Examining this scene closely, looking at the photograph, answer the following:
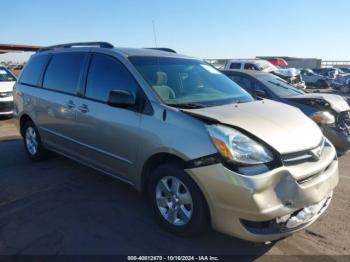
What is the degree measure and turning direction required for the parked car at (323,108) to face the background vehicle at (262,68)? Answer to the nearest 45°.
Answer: approximately 135° to its left

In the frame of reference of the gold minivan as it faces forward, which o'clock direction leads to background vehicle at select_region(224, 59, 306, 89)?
The background vehicle is roughly at 8 o'clock from the gold minivan.

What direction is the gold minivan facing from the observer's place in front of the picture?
facing the viewer and to the right of the viewer

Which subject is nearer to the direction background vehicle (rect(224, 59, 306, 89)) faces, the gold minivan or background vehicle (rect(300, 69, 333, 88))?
the gold minivan

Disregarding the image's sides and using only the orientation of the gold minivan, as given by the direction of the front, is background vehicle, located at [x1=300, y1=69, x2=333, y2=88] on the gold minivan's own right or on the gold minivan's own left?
on the gold minivan's own left

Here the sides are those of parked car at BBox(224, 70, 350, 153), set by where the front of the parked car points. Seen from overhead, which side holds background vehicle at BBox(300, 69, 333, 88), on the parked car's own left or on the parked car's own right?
on the parked car's own left

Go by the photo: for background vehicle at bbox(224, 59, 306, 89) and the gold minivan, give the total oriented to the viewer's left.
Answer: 0

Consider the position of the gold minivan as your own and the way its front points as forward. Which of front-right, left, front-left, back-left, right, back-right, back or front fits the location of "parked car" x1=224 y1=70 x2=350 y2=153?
left
